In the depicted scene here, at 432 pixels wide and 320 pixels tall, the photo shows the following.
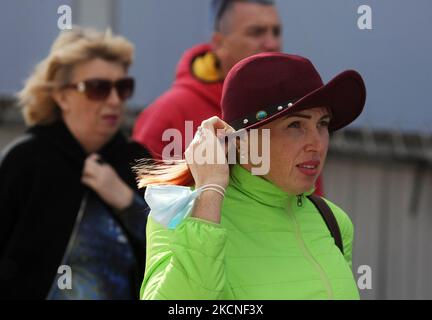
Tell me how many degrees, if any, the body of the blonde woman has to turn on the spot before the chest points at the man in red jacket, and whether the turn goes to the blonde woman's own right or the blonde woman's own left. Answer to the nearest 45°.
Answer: approximately 90° to the blonde woman's own left

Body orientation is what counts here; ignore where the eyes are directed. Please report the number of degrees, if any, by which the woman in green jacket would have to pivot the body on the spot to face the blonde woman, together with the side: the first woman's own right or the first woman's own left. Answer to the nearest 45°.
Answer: approximately 180°

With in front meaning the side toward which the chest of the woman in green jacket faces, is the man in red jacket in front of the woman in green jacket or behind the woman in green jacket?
behind

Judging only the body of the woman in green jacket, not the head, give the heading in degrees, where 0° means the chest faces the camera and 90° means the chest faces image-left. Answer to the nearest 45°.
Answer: approximately 315°

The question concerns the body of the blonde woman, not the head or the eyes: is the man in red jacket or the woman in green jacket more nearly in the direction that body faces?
the woman in green jacket

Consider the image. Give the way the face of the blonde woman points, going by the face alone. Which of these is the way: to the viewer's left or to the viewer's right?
to the viewer's right

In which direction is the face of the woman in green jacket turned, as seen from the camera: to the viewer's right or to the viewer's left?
to the viewer's right

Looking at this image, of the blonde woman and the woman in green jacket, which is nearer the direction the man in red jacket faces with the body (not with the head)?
the woman in green jacket

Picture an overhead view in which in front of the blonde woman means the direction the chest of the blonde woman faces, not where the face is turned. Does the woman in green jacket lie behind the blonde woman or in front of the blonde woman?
in front

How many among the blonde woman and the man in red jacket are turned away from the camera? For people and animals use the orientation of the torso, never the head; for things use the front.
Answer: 0
